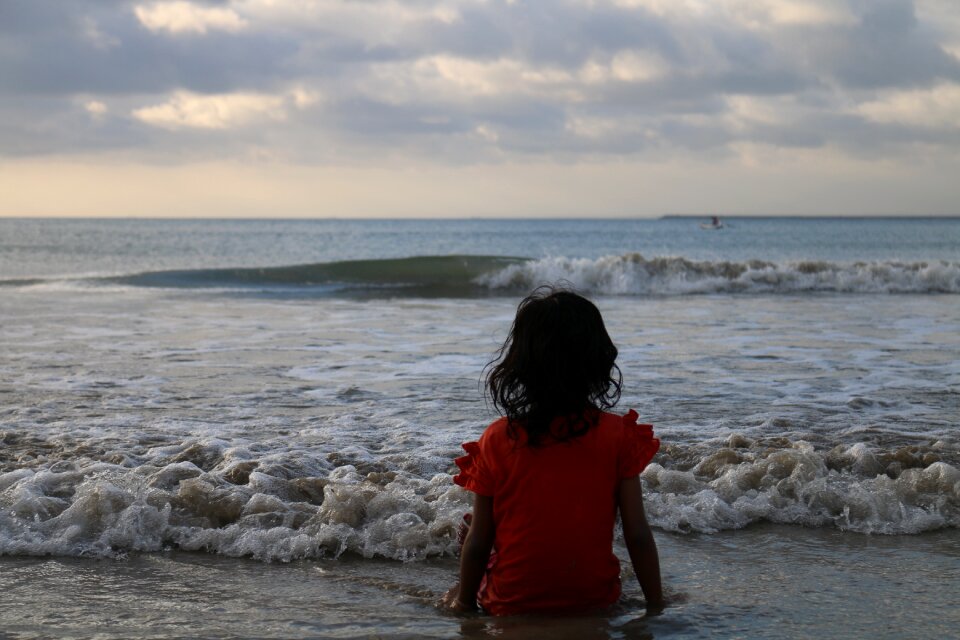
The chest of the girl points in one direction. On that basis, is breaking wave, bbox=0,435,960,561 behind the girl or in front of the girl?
in front

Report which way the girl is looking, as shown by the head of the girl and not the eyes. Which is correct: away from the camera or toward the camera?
away from the camera

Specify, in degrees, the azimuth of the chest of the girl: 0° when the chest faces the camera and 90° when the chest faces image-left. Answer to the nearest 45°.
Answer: approximately 180°

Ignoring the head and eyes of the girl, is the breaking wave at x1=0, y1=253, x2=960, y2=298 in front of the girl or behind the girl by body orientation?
in front
